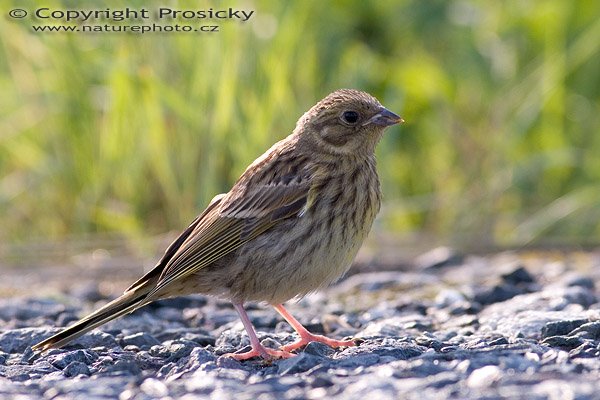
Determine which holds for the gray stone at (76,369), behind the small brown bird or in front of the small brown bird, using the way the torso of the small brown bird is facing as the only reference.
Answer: behind

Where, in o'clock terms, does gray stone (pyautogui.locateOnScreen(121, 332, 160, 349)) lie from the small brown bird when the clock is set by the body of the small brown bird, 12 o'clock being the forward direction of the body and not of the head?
The gray stone is roughly at 6 o'clock from the small brown bird.

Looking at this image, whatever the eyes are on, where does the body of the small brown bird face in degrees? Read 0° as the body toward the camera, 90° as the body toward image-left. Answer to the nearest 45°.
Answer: approximately 270°

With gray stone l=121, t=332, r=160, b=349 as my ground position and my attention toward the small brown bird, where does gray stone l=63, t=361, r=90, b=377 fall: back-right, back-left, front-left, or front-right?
back-right

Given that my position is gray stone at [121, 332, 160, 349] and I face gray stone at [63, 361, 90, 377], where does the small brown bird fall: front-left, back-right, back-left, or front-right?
back-left
